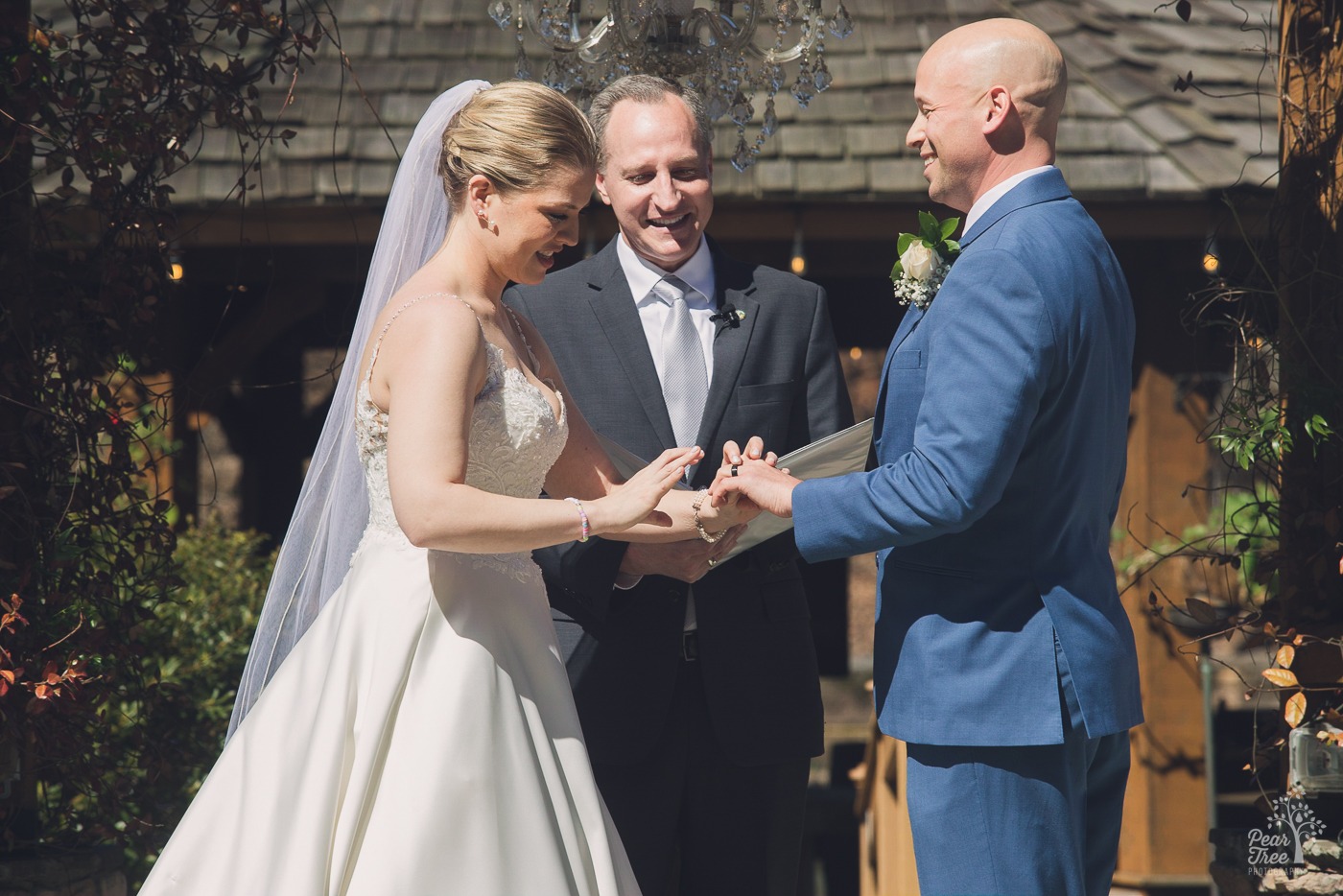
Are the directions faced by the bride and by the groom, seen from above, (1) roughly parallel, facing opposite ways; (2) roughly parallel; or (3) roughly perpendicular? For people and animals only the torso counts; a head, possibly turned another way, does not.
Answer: roughly parallel, facing opposite ways

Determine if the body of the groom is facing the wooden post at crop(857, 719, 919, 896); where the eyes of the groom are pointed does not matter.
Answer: no

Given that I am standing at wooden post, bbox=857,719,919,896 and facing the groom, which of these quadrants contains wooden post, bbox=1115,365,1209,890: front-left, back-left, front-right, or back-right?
back-left

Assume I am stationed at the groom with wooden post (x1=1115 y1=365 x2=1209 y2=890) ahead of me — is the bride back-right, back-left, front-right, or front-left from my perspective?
back-left

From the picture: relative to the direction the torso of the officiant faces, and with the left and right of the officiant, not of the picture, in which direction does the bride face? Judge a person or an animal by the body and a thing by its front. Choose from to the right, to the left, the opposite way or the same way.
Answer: to the left

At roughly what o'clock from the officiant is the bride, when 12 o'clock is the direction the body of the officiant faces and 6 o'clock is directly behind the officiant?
The bride is roughly at 1 o'clock from the officiant.

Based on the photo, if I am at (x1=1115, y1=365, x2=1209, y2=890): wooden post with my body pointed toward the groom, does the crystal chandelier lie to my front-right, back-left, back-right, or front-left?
front-right

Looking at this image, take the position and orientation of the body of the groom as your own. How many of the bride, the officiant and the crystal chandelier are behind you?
0

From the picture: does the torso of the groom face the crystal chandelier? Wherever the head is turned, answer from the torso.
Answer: no

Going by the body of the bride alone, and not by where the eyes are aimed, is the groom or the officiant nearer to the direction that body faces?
the groom

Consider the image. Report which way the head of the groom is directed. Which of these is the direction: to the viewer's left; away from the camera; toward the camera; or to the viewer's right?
to the viewer's left

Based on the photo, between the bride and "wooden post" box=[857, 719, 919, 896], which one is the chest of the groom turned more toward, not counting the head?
the bride

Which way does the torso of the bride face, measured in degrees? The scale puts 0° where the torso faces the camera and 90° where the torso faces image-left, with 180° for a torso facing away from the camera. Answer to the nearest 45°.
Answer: approximately 270°

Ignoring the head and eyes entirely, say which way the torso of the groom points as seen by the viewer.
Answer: to the viewer's left

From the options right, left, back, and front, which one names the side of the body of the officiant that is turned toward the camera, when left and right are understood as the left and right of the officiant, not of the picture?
front

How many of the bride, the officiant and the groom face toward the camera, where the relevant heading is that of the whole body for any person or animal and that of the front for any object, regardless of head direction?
1

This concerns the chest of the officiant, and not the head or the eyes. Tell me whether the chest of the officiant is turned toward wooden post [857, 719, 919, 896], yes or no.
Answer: no
